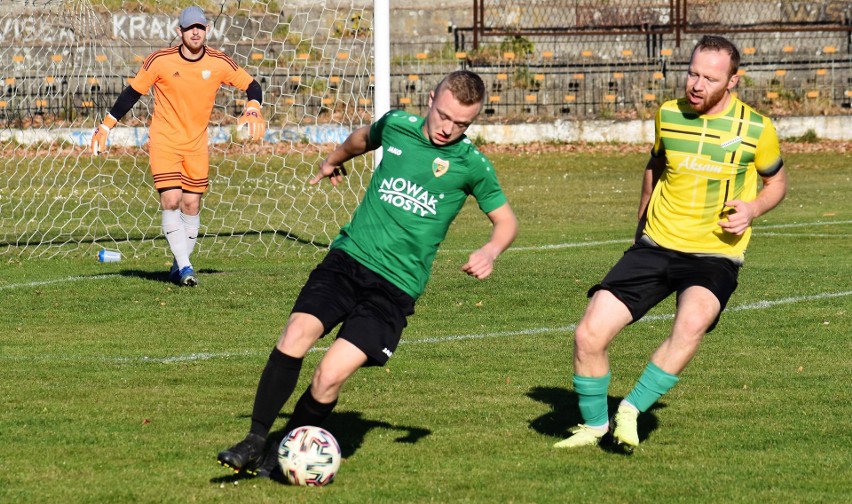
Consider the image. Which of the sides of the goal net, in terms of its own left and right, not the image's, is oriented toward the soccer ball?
front

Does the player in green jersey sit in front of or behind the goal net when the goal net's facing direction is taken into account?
in front

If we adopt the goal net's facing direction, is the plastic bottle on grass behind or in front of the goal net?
in front

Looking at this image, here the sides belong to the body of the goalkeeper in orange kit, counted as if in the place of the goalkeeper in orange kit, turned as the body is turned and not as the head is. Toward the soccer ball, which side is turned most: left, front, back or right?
front

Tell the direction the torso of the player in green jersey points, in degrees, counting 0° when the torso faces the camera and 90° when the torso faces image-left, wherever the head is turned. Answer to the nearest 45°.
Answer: approximately 0°

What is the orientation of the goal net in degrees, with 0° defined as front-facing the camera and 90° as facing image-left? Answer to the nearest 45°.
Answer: approximately 0°

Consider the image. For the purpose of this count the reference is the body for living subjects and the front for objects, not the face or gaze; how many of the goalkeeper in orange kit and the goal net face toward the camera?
2

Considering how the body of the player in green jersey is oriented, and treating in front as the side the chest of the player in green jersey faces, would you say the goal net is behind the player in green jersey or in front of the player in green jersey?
behind

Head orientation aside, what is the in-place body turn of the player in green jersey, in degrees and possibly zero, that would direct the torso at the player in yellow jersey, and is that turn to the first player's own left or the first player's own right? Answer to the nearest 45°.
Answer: approximately 90° to the first player's own left

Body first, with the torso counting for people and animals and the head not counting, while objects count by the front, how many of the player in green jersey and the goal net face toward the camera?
2

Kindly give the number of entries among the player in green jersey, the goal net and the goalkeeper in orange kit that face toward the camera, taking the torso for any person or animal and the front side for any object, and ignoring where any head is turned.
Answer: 3
